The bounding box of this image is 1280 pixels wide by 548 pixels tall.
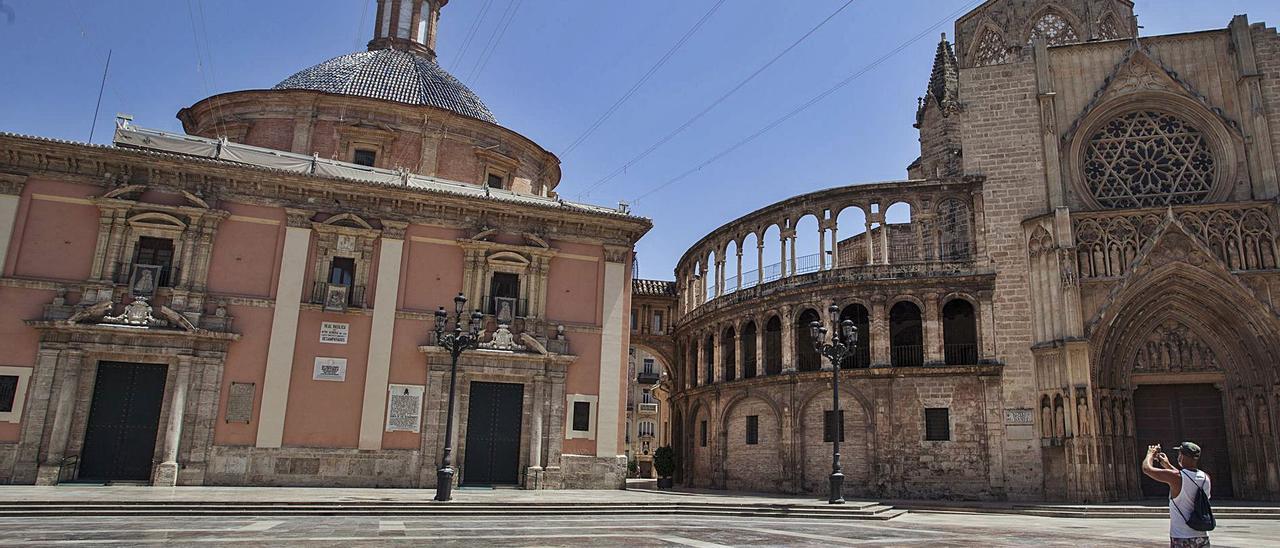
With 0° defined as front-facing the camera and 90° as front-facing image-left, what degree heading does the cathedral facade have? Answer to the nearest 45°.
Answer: approximately 0°

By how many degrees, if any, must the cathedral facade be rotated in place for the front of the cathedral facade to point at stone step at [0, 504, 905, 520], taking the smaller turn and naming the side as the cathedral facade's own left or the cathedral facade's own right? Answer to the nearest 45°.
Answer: approximately 45° to the cathedral facade's own right

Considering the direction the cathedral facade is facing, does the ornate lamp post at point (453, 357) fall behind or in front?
in front

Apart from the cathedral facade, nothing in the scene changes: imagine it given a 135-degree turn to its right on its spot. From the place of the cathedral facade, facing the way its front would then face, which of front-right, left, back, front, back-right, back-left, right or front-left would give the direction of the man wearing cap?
back-left

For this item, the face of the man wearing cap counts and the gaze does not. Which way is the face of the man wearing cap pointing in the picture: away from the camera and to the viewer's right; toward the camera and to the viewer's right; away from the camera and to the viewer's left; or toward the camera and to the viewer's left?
away from the camera and to the viewer's left

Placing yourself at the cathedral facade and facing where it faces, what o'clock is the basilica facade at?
The basilica facade is roughly at 2 o'clock from the cathedral facade.

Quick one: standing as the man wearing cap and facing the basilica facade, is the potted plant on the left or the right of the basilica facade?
right
